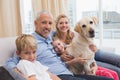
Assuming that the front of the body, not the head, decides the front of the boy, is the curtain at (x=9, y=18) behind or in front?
behind

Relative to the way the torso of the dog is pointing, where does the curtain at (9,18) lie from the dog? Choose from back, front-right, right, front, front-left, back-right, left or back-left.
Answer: back

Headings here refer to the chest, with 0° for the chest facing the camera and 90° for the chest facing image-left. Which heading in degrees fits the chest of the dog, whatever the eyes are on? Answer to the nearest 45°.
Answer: approximately 315°

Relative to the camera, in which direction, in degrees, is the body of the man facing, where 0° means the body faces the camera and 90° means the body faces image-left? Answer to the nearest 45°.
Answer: approximately 315°

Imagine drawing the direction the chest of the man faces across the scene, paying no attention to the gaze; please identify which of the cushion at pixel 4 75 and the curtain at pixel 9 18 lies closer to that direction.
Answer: the cushion

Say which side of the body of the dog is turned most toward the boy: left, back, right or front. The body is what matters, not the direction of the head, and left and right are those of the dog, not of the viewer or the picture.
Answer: right
